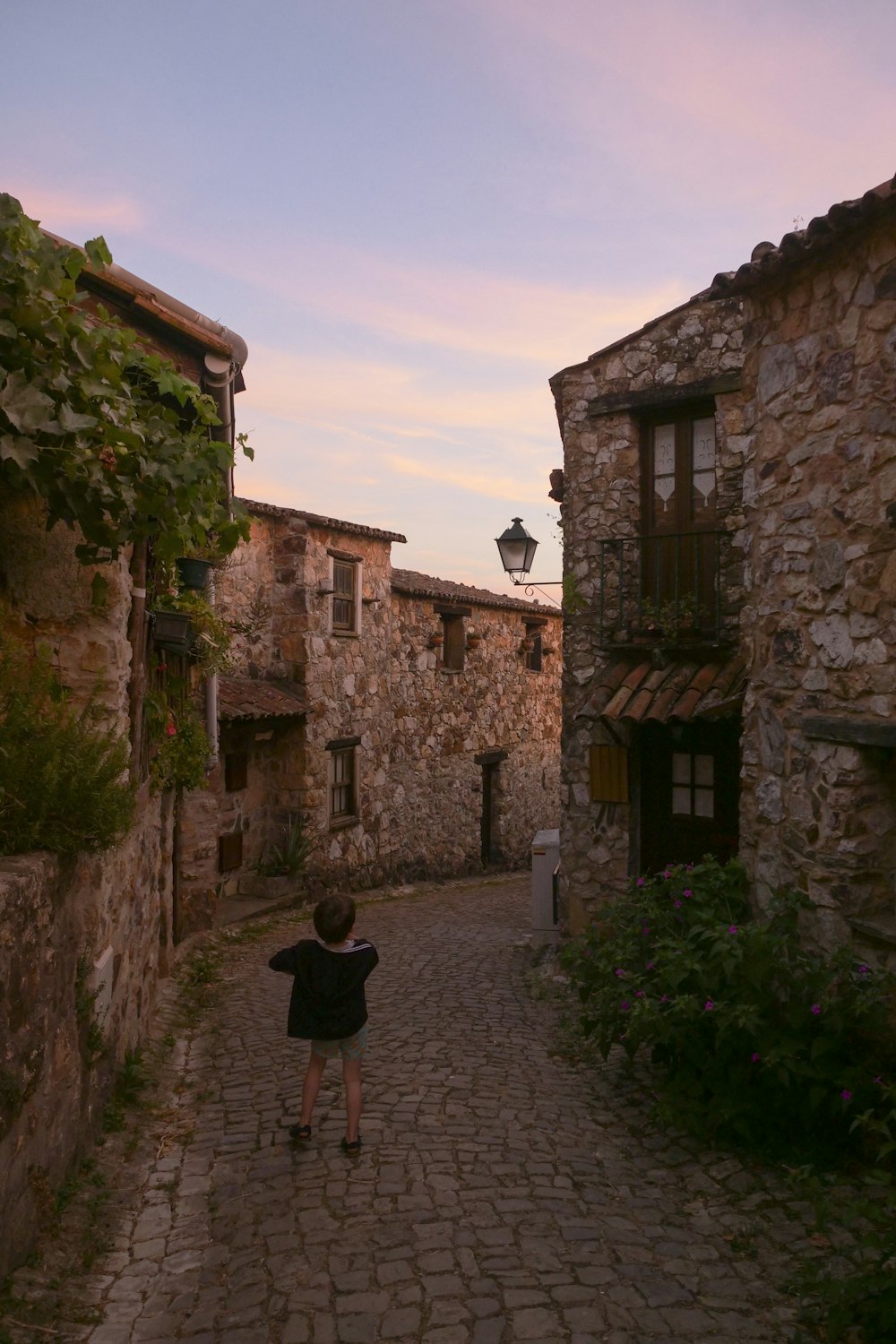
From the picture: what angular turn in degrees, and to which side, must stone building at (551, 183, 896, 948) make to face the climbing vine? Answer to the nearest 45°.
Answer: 0° — it already faces it

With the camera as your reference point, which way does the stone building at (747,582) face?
facing the viewer and to the left of the viewer

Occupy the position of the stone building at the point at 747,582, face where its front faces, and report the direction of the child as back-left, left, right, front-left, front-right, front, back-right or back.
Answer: front

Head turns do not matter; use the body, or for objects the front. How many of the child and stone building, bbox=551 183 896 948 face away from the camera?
1

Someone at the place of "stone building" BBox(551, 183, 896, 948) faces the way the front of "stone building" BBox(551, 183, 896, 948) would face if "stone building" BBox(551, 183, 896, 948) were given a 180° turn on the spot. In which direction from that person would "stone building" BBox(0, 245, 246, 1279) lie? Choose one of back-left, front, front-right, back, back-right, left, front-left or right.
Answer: back

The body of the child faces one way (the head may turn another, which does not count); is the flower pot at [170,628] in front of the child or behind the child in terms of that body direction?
in front

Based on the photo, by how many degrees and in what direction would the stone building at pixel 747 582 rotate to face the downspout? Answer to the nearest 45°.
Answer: approximately 45° to its right

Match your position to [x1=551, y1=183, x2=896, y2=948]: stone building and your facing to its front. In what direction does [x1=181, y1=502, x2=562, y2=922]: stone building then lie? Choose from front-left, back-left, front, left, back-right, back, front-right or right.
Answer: right

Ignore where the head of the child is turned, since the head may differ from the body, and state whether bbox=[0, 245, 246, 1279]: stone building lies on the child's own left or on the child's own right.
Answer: on the child's own left

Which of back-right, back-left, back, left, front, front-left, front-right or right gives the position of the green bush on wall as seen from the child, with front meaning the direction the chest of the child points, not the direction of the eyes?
back-left

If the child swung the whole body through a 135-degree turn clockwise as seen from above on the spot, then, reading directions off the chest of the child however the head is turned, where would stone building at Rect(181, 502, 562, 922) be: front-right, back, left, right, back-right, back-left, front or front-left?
back-left

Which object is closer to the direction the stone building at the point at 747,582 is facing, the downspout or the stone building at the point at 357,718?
the downspout

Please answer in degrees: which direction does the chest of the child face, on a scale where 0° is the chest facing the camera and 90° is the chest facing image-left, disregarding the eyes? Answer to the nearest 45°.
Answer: approximately 180°

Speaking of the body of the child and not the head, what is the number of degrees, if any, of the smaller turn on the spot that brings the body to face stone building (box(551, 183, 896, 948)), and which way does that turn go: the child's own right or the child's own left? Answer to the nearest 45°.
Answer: approximately 90° to the child's own right

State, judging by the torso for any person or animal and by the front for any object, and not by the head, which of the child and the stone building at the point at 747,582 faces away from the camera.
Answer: the child

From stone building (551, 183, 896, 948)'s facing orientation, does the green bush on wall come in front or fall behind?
in front

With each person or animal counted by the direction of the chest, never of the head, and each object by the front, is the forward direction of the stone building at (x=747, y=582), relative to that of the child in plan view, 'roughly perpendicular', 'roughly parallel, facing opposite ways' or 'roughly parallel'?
roughly perpendicular
